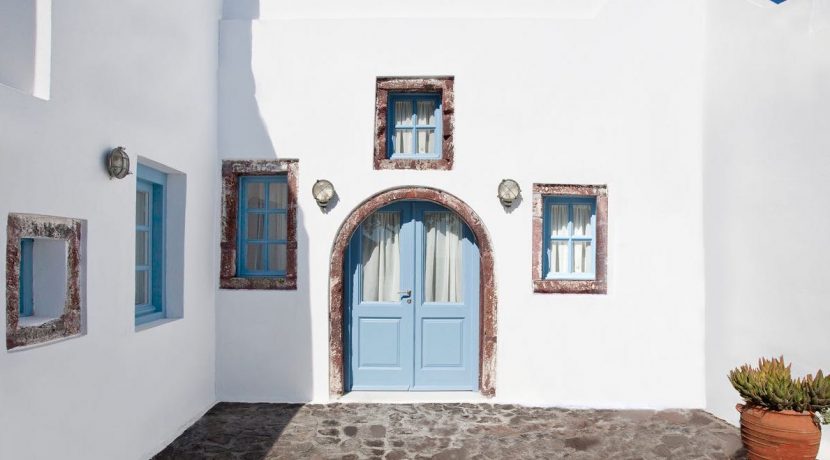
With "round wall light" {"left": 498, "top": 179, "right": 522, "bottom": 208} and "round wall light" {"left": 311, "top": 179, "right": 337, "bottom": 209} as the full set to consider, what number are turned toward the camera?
2

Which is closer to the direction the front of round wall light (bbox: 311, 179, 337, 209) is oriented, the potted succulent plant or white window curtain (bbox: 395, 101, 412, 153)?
the potted succulent plant

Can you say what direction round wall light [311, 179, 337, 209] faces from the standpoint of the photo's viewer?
facing the viewer

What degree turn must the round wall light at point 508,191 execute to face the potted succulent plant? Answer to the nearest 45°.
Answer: approximately 45° to its left

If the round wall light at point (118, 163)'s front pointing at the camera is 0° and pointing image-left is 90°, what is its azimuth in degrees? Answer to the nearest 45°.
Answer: approximately 315°

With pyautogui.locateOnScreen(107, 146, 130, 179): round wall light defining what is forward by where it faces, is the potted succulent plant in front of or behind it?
in front

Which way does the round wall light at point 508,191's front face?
toward the camera

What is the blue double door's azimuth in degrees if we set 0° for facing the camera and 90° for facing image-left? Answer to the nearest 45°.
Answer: approximately 0°

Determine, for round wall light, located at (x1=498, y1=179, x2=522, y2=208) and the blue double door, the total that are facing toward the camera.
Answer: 2

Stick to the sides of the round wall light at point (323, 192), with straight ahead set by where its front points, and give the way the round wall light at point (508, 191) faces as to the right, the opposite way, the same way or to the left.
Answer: the same way
